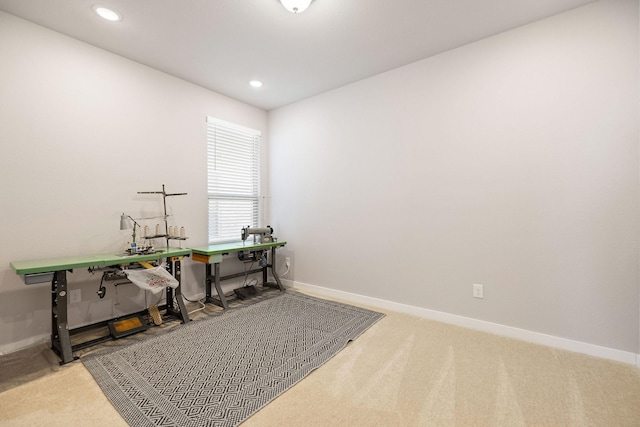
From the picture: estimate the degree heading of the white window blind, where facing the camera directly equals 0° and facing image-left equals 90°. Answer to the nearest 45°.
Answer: approximately 315°

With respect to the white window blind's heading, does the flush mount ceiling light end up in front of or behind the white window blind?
in front

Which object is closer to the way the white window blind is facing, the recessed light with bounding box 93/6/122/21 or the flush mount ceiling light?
the flush mount ceiling light

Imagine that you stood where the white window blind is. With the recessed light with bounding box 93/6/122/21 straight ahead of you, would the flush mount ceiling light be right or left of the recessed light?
left

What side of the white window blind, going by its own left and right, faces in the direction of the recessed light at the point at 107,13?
right

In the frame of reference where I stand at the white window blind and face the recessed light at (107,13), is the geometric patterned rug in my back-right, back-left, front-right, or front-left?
front-left
